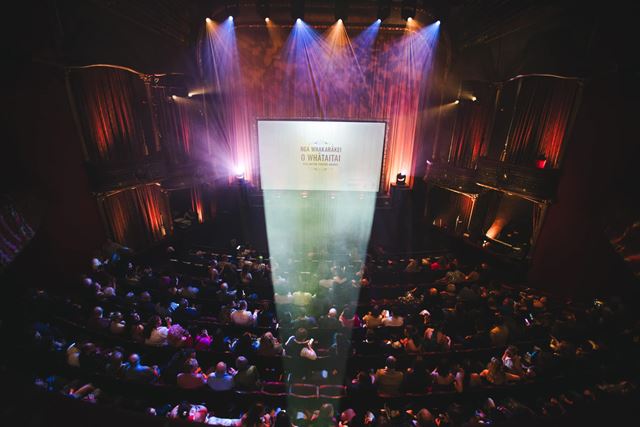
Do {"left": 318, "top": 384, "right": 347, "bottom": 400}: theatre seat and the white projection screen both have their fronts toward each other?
yes

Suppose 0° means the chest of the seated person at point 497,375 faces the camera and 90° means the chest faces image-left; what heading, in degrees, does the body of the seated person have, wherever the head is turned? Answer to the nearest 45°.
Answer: approximately 180°

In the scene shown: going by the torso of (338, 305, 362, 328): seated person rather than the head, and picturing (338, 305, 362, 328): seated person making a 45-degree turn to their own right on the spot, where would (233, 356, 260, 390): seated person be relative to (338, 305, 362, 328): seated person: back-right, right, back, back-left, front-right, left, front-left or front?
back

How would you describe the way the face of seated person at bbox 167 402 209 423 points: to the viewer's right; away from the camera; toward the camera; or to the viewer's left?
away from the camera

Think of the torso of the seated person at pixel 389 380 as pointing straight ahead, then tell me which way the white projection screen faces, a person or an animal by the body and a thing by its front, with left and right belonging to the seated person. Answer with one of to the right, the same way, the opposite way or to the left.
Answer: the opposite way

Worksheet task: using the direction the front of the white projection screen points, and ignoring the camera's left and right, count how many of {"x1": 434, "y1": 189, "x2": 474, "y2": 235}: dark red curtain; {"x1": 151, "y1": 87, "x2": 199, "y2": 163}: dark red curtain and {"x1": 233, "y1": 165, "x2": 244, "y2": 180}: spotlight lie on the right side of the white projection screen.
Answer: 2

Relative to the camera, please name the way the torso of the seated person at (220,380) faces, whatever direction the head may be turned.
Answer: away from the camera

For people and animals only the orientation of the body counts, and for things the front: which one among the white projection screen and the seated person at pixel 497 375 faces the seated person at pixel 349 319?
the white projection screen

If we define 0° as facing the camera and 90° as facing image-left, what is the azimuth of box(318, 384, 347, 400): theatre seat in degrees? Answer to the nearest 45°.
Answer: approximately 180°

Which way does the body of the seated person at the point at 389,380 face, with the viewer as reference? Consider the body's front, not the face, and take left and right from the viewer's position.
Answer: facing away from the viewer

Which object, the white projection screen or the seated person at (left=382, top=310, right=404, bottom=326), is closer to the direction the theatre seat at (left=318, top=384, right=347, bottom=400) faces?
the white projection screen

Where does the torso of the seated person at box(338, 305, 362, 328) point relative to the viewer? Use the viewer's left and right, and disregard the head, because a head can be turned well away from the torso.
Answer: facing away from the viewer

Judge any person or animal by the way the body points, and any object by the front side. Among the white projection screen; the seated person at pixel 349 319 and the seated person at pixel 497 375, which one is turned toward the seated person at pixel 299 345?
the white projection screen

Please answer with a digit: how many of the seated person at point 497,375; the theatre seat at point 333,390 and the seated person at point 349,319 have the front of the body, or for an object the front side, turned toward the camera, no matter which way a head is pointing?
0

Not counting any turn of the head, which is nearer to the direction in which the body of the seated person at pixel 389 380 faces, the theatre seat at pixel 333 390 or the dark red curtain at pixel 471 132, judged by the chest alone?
the dark red curtain
